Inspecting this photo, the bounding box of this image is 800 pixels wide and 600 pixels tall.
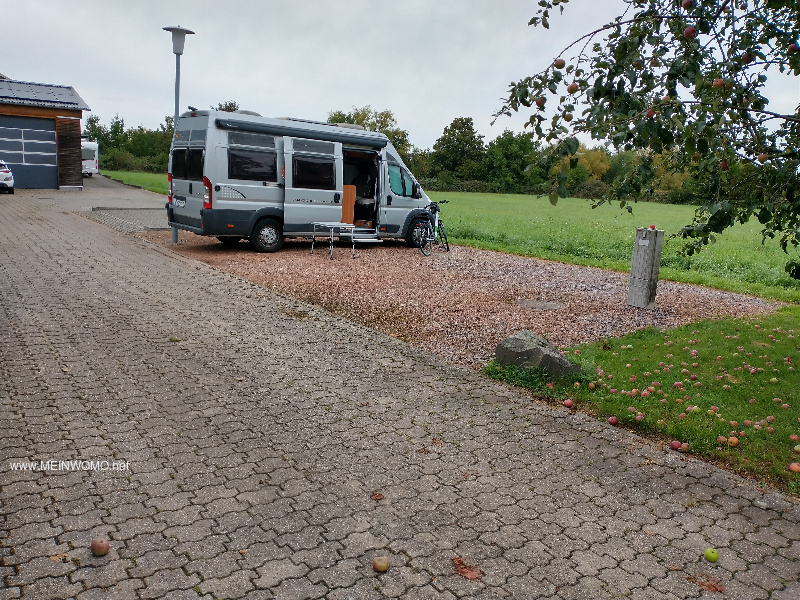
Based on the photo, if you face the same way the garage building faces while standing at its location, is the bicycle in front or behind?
in front

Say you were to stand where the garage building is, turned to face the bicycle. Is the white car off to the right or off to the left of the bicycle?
right

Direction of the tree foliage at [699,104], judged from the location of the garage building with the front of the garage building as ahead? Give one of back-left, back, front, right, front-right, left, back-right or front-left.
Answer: front

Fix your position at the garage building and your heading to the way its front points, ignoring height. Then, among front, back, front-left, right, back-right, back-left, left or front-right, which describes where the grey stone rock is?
front

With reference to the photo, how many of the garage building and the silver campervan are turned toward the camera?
1

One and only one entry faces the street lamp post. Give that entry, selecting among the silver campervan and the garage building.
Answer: the garage building

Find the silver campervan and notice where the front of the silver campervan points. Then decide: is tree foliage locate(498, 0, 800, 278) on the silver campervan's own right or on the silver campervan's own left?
on the silver campervan's own right

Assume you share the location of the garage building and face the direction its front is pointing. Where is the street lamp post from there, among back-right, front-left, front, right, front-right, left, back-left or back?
front

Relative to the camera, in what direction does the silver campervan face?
facing away from the viewer and to the right of the viewer

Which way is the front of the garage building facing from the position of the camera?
facing the viewer

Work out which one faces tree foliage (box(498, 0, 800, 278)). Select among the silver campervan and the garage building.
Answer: the garage building

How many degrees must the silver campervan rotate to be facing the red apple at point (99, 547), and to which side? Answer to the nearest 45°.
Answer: approximately 135° to its right

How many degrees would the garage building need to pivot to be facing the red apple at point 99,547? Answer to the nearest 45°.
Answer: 0° — it already faces it

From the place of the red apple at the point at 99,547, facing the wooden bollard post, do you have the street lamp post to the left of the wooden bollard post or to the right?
left

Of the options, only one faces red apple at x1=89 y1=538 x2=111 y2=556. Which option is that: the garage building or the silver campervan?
the garage building
